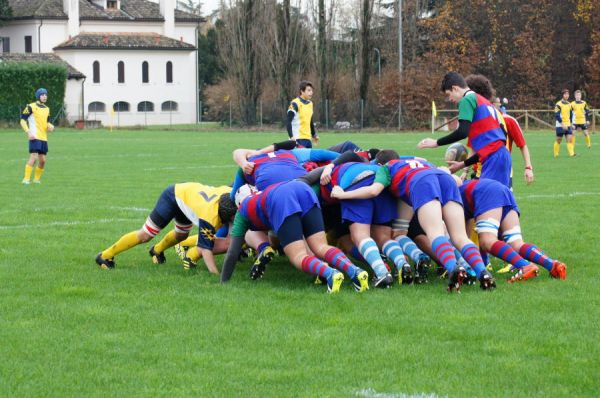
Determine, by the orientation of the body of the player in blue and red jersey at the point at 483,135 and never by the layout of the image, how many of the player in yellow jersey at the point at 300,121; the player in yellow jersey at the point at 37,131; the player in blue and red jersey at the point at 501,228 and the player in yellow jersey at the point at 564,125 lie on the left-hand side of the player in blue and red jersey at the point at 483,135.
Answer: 1

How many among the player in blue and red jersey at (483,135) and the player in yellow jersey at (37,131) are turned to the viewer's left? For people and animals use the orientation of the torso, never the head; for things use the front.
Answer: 1

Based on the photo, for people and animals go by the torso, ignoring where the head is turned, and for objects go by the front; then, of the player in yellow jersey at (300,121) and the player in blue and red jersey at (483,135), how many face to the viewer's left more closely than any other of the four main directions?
1

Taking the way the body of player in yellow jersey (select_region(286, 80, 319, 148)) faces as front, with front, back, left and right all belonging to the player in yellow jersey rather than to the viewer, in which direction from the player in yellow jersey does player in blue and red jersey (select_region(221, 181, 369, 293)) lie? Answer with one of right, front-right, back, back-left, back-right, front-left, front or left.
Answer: front-right

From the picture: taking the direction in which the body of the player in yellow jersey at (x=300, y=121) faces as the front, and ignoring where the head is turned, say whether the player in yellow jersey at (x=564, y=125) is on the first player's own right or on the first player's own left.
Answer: on the first player's own left

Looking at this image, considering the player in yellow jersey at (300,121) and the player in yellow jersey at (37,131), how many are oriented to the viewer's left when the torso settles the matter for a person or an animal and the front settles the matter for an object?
0

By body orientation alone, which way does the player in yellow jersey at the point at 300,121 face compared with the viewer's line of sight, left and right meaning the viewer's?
facing the viewer and to the right of the viewer

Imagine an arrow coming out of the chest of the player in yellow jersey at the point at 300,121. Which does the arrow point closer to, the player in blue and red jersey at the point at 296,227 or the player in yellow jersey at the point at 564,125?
the player in blue and red jersey

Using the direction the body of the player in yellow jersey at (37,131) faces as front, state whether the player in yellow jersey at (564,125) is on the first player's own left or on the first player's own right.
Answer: on the first player's own left

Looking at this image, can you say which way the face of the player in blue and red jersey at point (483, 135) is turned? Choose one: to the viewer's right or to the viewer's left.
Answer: to the viewer's left

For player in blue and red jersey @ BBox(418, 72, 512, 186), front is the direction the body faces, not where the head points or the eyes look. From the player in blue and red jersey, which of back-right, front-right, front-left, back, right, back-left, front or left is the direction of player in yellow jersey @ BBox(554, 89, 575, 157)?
right

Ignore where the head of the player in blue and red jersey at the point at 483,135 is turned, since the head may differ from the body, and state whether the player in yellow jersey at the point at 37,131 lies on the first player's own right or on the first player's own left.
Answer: on the first player's own right

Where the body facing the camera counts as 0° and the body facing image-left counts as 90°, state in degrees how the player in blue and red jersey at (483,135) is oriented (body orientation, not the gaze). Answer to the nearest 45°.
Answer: approximately 90°

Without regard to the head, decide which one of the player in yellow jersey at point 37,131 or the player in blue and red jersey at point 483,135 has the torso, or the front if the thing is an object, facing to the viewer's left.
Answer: the player in blue and red jersey

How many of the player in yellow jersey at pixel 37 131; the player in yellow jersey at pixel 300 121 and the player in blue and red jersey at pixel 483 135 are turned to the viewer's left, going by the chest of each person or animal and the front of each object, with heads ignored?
1
